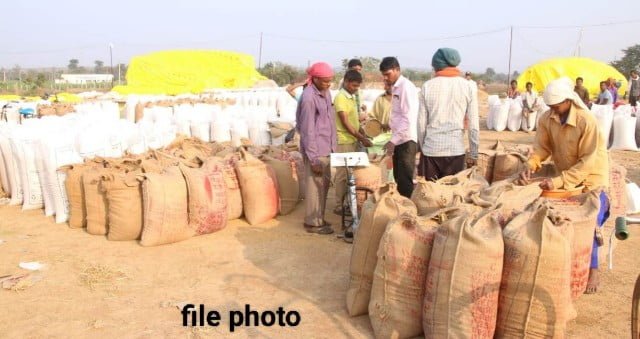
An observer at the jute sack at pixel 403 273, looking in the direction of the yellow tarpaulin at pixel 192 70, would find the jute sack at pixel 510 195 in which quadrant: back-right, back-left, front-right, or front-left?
front-right

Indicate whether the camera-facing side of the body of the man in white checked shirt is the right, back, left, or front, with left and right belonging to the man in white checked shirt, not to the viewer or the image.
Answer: back

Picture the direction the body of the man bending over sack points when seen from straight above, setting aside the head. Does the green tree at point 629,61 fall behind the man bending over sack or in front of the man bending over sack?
behind

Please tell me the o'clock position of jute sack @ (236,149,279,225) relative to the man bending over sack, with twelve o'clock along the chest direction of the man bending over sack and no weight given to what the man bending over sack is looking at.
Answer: The jute sack is roughly at 2 o'clock from the man bending over sack.

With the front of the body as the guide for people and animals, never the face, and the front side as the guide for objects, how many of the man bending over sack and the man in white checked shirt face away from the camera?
1

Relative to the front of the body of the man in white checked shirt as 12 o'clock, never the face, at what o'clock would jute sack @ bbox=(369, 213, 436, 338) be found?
The jute sack is roughly at 6 o'clock from the man in white checked shirt.

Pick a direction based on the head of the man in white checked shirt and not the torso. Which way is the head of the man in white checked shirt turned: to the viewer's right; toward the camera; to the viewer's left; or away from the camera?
away from the camera

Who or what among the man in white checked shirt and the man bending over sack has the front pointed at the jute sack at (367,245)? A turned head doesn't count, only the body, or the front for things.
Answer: the man bending over sack

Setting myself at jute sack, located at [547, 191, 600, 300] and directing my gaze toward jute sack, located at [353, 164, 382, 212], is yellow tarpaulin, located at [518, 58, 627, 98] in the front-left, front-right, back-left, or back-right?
front-right

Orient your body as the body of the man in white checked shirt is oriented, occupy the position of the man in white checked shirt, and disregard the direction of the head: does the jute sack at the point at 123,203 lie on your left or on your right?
on your left

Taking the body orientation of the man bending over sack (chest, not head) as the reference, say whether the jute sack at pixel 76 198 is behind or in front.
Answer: in front
